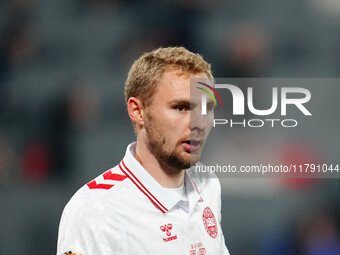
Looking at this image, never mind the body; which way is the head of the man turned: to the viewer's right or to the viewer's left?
to the viewer's right

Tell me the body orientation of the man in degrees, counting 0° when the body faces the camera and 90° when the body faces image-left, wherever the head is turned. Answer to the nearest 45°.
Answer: approximately 315°
